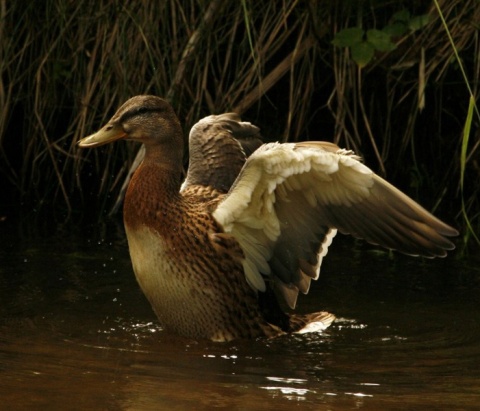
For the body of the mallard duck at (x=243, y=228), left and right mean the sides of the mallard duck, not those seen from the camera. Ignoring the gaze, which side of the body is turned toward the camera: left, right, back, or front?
left
